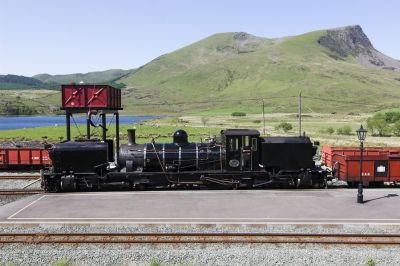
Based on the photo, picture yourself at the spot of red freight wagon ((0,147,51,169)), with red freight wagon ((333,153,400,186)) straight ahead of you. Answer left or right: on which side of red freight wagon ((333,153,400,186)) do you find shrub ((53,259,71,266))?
right

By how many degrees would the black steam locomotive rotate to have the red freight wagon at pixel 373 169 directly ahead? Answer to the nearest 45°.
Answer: approximately 180°

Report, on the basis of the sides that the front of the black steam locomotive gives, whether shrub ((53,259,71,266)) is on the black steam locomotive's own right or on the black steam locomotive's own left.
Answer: on the black steam locomotive's own left

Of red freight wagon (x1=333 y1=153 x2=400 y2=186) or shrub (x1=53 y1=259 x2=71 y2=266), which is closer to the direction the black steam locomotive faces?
the shrub

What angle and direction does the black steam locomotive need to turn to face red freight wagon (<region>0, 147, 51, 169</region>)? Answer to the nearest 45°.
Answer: approximately 45° to its right

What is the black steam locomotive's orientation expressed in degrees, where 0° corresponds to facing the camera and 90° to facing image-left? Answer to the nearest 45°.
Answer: approximately 90°

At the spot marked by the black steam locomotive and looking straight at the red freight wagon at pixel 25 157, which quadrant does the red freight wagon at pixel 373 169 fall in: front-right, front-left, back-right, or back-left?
back-right
